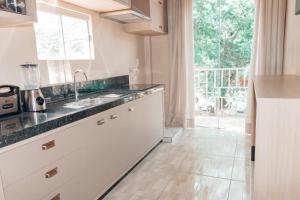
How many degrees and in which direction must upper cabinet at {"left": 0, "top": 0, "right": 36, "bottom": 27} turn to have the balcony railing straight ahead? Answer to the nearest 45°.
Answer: approximately 90° to its left

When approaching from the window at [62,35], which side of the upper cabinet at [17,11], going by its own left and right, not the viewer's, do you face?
left

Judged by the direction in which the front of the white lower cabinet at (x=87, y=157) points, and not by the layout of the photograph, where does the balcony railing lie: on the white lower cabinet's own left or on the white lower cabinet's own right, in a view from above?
on the white lower cabinet's own left

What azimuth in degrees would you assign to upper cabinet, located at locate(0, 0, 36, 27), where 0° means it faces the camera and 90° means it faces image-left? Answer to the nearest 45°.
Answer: approximately 315°

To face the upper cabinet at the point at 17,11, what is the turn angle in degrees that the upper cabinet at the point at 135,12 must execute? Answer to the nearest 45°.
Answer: approximately 90° to its right

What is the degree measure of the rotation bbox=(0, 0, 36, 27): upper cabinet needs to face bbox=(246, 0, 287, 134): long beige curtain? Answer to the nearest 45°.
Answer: approximately 45° to its left

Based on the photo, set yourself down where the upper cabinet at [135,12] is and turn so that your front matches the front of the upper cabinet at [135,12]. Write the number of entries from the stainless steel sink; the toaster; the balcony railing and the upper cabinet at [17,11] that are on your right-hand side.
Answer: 3

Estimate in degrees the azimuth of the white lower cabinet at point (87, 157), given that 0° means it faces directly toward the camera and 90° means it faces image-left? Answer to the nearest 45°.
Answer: approximately 315°
